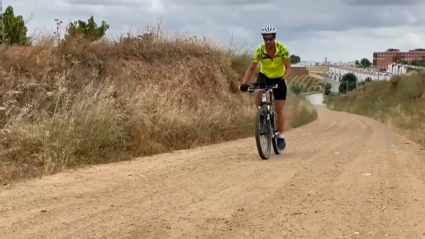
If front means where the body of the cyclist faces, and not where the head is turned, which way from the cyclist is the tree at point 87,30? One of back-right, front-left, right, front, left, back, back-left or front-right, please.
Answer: back-right

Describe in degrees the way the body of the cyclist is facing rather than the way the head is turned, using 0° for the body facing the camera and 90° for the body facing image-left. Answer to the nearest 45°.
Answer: approximately 0°
